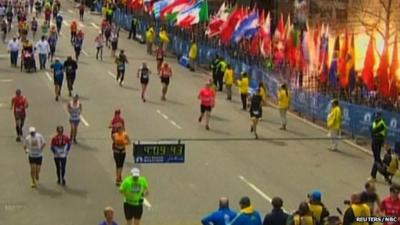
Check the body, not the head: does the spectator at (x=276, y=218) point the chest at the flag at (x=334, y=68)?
yes

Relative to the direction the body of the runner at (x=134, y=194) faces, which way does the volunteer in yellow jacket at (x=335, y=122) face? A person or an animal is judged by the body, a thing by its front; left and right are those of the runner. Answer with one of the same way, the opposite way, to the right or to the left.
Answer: to the right

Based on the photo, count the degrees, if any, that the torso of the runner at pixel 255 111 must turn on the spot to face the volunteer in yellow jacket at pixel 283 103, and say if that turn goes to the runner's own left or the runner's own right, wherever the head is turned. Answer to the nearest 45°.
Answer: approximately 135° to the runner's own left

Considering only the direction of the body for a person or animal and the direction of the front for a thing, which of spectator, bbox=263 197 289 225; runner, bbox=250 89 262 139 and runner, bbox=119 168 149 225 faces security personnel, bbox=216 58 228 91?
the spectator

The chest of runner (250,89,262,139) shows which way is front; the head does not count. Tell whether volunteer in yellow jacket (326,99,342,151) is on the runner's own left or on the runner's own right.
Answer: on the runner's own left

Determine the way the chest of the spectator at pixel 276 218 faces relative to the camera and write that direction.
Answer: away from the camera

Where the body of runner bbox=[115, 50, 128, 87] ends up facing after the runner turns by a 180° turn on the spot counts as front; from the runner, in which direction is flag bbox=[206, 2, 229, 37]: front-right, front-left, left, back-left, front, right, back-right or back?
front-right

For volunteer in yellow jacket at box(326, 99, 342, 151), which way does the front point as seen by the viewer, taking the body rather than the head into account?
to the viewer's left

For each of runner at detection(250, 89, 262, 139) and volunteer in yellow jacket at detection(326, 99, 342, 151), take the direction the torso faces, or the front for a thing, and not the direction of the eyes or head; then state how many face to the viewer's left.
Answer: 1

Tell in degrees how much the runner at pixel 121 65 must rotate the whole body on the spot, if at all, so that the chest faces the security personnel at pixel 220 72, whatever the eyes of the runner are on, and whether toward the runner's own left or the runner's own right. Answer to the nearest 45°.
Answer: approximately 90° to the runner's own left

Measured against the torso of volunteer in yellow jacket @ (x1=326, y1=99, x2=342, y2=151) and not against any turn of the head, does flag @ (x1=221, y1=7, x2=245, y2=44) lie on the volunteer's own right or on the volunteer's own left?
on the volunteer's own right

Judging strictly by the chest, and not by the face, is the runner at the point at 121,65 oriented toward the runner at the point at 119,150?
yes

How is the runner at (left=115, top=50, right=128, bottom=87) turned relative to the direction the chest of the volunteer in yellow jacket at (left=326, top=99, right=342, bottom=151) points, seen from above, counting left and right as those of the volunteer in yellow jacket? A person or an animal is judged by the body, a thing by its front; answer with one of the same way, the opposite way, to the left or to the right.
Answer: to the left

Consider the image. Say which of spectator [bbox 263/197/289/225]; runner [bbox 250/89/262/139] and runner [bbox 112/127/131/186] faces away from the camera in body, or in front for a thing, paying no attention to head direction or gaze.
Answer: the spectator
